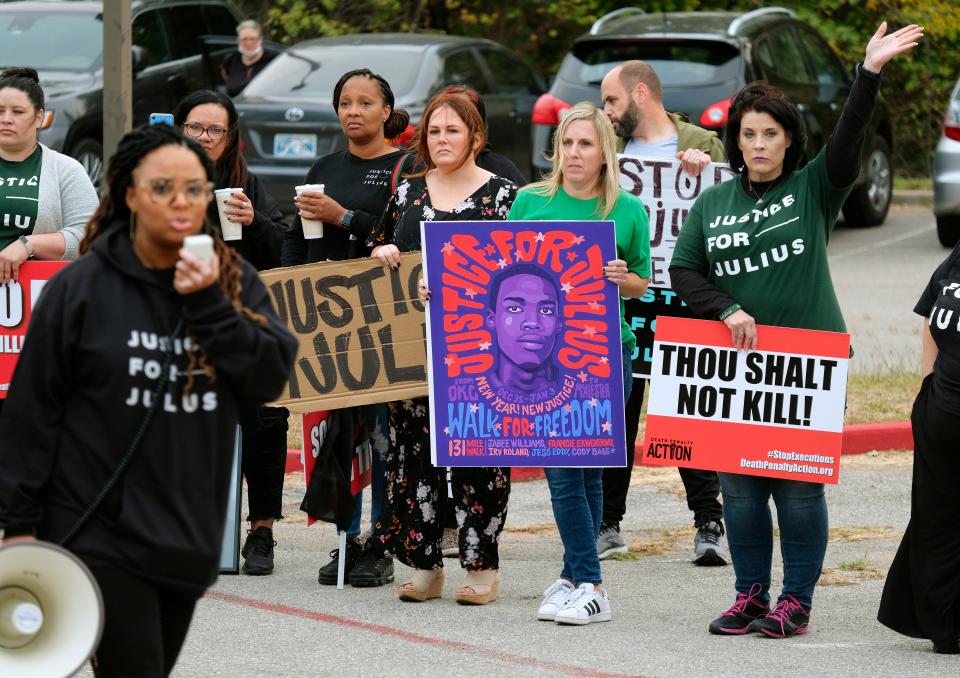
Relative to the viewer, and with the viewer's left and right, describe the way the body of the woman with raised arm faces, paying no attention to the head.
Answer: facing the viewer

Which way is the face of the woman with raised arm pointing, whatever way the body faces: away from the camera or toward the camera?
toward the camera

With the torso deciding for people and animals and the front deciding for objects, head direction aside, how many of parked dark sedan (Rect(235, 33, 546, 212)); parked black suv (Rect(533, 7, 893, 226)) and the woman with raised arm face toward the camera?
1

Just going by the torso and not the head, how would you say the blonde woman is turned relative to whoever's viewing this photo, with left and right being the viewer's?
facing the viewer and to the left of the viewer

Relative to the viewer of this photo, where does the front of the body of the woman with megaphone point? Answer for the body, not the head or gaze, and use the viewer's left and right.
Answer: facing the viewer and to the right of the viewer

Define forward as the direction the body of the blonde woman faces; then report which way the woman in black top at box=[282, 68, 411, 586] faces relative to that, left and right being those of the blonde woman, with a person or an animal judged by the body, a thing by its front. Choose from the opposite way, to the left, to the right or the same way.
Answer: the same way

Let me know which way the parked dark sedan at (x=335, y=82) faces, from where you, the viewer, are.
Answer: facing away from the viewer and to the right of the viewer

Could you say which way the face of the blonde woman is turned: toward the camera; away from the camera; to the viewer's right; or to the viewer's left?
toward the camera

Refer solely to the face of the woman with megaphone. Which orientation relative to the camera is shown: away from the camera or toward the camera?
toward the camera

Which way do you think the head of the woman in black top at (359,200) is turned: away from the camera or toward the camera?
toward the camera

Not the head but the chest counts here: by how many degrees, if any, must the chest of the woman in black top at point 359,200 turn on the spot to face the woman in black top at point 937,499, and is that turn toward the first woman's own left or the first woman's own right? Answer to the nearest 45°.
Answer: approximately 90° to the first woman's own left

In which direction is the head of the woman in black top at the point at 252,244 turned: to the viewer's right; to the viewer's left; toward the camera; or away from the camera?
toward the camera

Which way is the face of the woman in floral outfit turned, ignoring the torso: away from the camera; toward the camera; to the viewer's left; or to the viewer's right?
toward the camera

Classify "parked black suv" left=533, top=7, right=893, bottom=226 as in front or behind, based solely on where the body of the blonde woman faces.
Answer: behind

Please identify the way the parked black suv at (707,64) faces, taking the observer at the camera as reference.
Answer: facing away from the viewer and to the right of the viewer

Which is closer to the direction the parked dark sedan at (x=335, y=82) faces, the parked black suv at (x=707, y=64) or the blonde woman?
the parked black suv

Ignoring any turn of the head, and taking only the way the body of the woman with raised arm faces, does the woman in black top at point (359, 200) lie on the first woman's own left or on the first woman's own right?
on the first woman's own right
